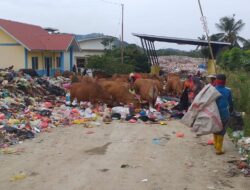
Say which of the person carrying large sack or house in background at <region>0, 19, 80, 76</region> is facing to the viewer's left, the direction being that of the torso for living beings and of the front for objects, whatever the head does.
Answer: the person carrying large sack

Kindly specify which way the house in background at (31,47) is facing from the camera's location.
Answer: facing the viewer and to the right of the viewer

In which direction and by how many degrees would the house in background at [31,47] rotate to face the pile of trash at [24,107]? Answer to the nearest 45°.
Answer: approximately 45° to its right

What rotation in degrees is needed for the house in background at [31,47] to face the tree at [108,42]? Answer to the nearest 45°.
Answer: approximately 90° to its left

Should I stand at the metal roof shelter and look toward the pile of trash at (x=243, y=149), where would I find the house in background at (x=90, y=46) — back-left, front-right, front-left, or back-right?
back-right
